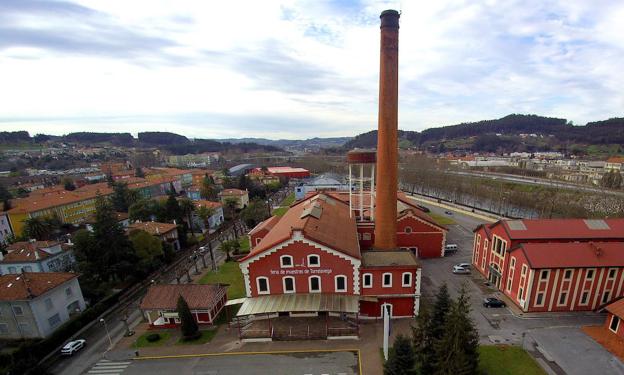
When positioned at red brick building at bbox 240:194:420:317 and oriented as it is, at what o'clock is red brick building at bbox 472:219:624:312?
red brick building at bbox 472:219:624:312 is roughly at 9 o'clock from red brick building at bbox 240:194:420:317.

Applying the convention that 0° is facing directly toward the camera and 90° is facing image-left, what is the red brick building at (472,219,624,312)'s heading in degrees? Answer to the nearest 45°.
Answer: approximately 45°

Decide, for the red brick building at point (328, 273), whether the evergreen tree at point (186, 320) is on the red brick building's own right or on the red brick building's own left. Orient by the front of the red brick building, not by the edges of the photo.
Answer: on the red brick building's own right

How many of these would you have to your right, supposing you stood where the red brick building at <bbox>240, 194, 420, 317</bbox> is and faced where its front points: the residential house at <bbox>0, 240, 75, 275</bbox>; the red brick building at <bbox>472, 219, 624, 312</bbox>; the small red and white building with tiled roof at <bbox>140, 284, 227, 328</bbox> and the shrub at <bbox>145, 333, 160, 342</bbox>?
3

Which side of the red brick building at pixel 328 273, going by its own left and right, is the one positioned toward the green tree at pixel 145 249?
right

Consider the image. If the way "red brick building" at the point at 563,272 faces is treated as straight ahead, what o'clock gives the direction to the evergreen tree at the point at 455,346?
The evergreen tree is roughly at 11 o'clock from the red brick building.

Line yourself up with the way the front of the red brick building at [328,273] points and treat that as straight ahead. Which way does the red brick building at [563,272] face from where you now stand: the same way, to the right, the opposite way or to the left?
to the right

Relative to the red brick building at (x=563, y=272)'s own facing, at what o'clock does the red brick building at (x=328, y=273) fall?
the red brick building at (x=328, y=273) is roughly at 12 o'clock from the red brick building at (x=563, y=272).

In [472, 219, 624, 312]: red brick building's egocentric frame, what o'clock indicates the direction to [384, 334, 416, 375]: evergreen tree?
The evergreen tree is roughly at 11 o'clock from the red brick building.

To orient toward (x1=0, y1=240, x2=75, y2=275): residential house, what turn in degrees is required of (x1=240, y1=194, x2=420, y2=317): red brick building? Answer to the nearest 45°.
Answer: approximately 90° to its right

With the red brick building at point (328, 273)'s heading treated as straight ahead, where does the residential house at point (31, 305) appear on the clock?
The residential house is roughly at 3 o'clock from the red brick building.
